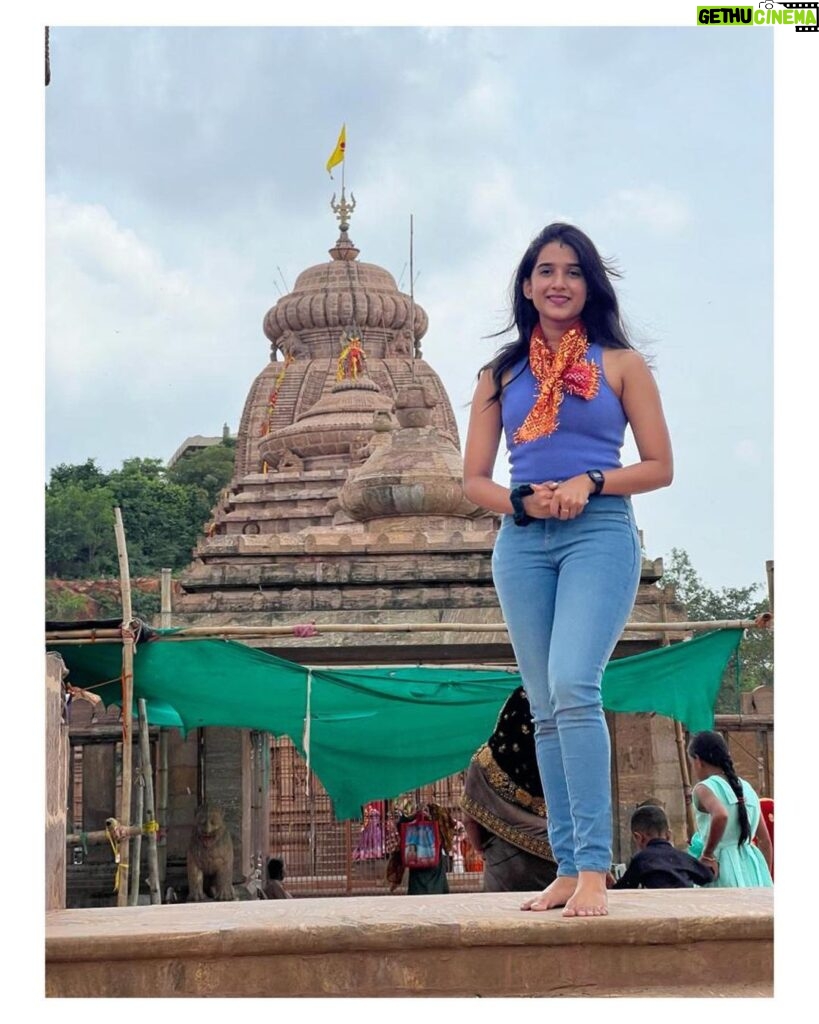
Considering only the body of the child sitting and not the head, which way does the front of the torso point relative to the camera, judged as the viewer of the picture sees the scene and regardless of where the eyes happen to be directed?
away from the camera

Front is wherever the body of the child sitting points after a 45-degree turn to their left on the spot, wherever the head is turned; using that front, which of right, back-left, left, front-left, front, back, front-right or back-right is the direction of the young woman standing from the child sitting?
back-left

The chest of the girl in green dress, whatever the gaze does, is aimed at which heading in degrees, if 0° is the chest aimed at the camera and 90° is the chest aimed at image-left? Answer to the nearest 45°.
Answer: approximately 135°

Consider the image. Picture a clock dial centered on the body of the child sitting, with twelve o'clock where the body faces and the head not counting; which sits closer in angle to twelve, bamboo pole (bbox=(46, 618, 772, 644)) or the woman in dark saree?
the bamboo pole

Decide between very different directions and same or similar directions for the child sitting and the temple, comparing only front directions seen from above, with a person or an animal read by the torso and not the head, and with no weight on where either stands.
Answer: very different directions
